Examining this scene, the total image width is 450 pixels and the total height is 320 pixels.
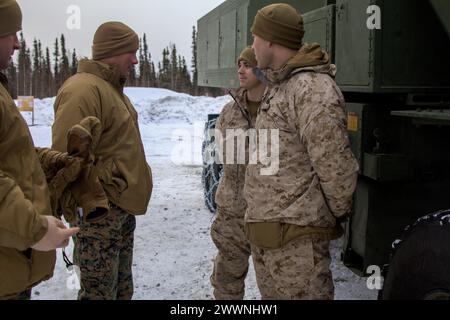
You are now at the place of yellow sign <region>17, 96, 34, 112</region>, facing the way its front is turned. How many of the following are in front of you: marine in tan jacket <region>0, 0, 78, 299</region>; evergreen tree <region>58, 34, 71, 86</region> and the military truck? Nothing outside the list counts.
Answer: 2

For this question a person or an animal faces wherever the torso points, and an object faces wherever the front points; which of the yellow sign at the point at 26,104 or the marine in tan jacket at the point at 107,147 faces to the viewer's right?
the marine in tan jacket

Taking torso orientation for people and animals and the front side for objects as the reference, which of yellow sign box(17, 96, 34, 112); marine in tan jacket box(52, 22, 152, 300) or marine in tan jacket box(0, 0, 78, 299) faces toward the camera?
the yellow sign

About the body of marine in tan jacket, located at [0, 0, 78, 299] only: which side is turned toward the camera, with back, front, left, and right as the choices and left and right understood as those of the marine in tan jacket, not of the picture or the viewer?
right

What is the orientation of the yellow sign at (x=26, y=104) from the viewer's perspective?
toward the camera

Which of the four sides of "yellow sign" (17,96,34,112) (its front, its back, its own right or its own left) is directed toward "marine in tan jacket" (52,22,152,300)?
front

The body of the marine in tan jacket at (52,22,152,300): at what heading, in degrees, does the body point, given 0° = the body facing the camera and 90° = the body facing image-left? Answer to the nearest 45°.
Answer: approximately 270°

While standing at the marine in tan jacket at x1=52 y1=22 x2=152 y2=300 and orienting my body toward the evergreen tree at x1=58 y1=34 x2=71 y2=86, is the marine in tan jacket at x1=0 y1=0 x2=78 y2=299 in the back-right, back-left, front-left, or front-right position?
back-left

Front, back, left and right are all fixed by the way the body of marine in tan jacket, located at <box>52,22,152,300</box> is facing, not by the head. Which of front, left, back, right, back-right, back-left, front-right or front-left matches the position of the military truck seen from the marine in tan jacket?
front

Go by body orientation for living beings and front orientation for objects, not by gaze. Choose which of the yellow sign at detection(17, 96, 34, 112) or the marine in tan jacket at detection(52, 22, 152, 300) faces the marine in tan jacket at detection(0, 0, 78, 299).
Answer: the yellow sign

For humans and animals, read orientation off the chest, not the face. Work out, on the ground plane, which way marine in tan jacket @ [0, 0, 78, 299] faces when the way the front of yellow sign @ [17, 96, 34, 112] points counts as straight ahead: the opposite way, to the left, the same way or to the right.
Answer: to the left

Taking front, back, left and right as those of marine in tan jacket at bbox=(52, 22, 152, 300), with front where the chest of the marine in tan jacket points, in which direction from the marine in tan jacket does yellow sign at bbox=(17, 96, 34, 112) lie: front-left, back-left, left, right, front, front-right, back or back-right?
left
